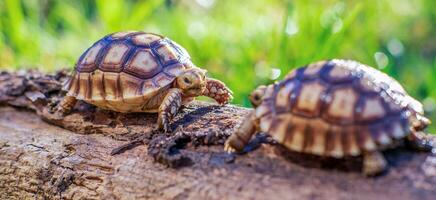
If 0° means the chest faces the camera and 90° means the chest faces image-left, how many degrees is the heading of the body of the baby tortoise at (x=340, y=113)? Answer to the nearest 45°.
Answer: approximately 90°

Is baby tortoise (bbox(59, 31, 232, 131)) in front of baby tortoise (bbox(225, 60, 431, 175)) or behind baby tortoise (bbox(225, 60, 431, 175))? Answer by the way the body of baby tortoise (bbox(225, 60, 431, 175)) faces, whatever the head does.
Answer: in front
